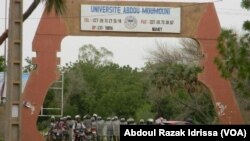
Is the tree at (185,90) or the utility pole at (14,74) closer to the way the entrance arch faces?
the utility pole

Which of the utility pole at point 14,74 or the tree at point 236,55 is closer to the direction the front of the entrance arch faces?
the utility pole

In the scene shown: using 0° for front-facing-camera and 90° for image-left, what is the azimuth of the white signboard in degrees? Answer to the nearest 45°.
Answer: approximately 0°

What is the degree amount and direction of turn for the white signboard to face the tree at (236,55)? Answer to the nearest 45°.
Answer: approximately 45° to its left

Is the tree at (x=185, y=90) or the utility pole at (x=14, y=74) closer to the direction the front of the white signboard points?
the utility pole

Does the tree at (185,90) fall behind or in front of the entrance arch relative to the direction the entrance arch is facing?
behind

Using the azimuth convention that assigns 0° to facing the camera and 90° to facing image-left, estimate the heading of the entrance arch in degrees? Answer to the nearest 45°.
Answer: approximately 0°
